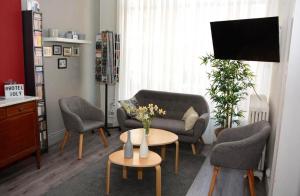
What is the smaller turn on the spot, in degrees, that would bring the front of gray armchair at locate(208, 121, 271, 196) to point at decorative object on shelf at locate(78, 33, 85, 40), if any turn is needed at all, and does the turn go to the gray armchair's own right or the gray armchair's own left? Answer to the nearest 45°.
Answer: approximately 45° to the gray armchair's own right

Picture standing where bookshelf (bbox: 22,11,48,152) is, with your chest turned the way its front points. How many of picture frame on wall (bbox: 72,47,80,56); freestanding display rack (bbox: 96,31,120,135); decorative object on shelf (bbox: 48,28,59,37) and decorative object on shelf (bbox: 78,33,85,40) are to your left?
4

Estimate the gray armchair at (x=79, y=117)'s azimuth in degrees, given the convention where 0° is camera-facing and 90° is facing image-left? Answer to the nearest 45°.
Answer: approximately 315°

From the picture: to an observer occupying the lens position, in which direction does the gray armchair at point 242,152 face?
facing to the left of the viewer

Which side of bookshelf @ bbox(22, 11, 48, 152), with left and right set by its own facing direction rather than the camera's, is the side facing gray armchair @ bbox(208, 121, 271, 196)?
front

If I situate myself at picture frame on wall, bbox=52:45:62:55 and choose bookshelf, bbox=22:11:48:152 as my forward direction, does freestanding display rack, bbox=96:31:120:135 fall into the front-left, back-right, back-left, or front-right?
back-left

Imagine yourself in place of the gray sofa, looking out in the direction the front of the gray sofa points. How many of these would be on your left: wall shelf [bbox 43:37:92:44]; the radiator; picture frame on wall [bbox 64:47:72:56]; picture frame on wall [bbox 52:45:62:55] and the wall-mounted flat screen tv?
2

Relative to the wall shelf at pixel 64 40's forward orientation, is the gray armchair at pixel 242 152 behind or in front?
in front

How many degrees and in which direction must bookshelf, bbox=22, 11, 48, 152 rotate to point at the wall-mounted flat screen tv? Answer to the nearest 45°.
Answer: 0° — it already faces it

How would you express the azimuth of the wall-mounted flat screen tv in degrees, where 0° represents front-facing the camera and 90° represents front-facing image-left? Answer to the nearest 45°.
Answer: approximately 45°

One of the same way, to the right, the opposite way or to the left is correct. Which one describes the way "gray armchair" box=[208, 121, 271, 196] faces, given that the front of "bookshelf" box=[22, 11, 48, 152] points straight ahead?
the opposite way

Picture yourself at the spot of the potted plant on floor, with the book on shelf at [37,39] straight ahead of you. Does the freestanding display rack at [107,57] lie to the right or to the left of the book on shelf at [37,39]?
right
